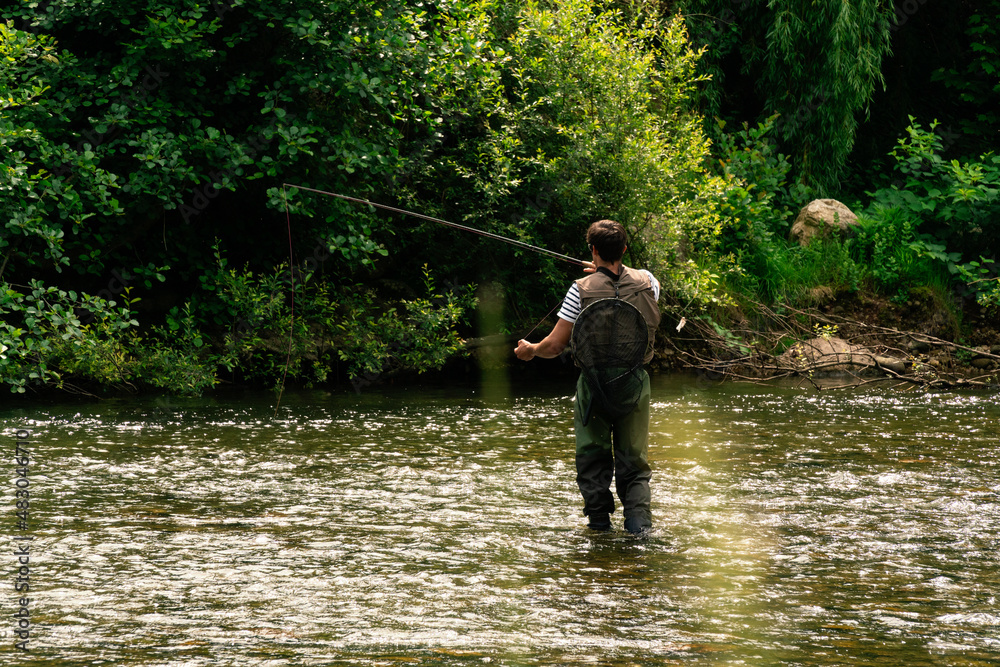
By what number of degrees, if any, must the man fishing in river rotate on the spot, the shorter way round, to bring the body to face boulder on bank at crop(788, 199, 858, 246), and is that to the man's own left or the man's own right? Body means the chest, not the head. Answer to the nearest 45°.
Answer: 0° — they already face it

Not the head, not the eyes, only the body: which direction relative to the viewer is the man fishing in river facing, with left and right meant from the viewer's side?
facing away from the viewer
